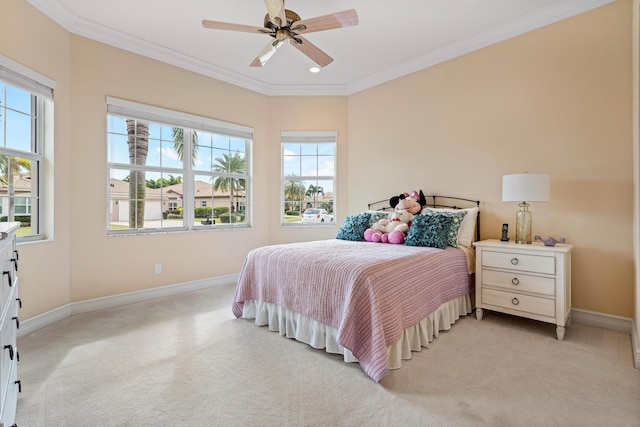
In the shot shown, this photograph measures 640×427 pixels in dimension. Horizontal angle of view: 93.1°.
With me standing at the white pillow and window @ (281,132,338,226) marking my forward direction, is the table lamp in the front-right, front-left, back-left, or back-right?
back-left

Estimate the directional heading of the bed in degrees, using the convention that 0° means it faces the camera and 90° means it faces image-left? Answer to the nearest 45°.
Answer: approximately 45°

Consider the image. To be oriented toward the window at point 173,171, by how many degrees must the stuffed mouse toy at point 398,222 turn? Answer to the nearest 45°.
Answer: approximately 45° to its right

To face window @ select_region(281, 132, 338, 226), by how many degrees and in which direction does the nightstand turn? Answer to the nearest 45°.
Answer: approximately 45° to its right

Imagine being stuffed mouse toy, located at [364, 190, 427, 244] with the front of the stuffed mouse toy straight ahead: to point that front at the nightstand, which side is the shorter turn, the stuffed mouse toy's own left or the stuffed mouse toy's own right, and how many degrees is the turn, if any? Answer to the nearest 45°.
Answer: approximately 90° to the stuffed mouse toy's own left

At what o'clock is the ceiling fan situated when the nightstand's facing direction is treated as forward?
The ceiling fan is roughly at 12 o'clock from the nightstand.

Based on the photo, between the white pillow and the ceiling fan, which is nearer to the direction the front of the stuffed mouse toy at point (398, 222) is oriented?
the ceiling fan

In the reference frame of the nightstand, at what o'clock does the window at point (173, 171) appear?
The window is roughly at 1 o'clock from the nightstand.

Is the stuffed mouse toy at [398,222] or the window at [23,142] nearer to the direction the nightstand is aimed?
the window
